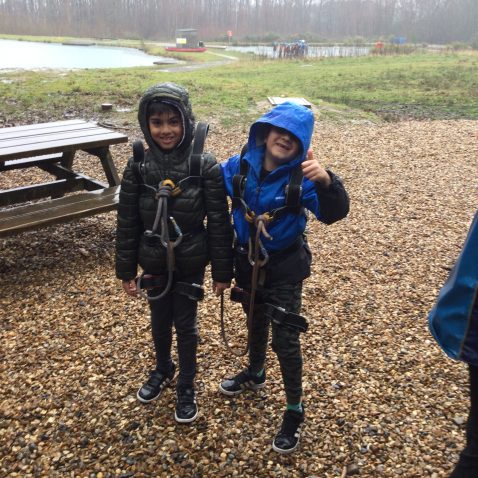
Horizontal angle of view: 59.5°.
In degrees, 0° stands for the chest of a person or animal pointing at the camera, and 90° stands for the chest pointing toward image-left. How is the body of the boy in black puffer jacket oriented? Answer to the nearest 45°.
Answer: approximately 0°

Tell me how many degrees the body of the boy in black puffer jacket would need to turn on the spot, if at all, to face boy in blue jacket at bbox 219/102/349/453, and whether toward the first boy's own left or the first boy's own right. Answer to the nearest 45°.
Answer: approximately 90° to the first boy's own left

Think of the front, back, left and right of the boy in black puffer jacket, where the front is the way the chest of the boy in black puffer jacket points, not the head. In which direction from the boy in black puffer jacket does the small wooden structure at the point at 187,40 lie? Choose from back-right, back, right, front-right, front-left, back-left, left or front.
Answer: back

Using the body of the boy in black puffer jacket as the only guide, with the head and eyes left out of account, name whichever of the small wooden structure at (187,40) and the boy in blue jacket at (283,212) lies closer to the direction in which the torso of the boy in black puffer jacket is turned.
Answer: the boy in blue jacket
